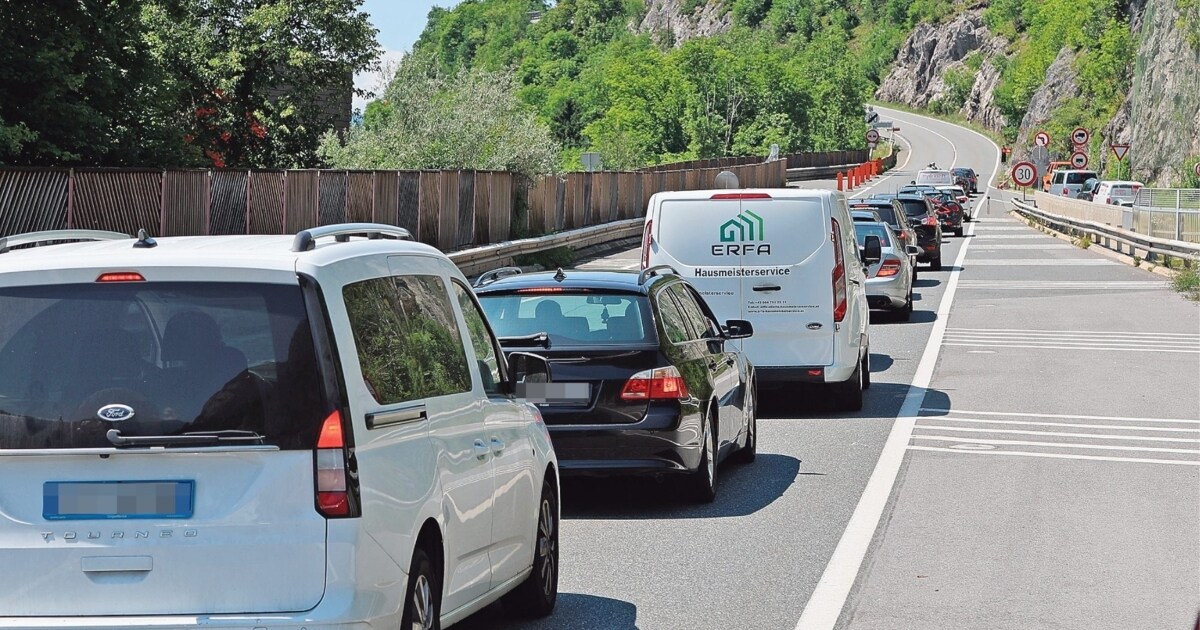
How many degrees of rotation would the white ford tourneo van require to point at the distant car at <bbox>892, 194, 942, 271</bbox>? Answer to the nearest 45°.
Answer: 0° — it already faces it

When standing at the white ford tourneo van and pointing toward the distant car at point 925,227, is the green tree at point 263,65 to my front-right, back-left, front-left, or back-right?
front-left

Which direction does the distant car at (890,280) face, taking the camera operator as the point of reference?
facing away from the viewer

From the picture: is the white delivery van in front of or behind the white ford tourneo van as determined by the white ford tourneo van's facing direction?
in front

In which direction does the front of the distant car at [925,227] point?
away from the camera

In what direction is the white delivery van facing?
away from the camera

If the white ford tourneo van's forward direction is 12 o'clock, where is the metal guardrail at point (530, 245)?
The metal guardrail is roughly at 11 o'clock from the white ford tourneo van.

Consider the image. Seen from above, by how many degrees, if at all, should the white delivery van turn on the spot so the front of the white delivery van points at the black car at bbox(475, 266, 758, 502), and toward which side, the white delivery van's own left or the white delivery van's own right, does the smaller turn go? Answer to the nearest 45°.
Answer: approximately 180°

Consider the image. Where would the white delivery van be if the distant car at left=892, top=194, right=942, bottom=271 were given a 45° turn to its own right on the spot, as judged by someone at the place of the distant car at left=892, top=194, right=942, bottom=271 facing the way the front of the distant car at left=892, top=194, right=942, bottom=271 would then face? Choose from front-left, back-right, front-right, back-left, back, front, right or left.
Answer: back-right

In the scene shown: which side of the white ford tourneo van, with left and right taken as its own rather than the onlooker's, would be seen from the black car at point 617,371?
front

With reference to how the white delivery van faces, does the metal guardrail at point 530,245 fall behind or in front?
in front

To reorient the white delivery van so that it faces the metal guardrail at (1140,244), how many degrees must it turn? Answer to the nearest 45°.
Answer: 0° — it already faces it

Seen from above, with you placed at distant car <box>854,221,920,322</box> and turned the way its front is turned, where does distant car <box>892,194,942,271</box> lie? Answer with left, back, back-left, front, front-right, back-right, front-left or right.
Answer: front

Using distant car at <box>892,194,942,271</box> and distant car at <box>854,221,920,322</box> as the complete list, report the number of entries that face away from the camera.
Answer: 2
